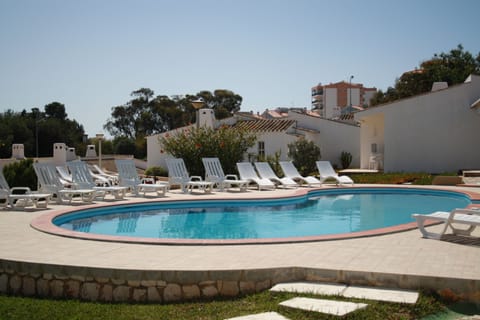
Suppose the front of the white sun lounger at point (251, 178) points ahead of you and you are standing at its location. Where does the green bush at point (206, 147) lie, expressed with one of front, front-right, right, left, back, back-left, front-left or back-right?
back

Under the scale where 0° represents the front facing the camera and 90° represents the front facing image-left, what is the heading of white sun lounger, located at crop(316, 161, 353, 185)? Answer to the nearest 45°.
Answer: approximately 315°

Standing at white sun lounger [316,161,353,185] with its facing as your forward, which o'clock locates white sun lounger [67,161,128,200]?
white sun lounger [67,161,128,200] is roughly at 3 o'clock from white sun lounger [316,161,353,185].

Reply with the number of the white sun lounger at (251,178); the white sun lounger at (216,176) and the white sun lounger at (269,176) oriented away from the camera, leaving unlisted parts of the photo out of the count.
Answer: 0

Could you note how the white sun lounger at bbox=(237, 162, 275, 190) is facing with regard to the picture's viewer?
facing the viewer and to the right of the viewer

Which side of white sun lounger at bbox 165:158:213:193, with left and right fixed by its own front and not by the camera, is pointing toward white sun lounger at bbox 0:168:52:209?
right

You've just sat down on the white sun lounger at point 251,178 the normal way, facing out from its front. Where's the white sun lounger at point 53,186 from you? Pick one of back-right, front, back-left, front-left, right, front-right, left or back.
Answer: right

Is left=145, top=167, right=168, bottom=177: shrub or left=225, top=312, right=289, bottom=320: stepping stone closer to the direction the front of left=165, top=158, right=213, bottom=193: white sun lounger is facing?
the stepping stone

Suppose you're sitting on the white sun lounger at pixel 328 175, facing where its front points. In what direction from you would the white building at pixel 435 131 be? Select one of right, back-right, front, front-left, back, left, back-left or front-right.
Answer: left

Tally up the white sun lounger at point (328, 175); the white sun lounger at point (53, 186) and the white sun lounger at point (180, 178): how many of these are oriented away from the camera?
0

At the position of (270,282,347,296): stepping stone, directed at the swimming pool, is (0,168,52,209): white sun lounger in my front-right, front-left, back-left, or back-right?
front-left
